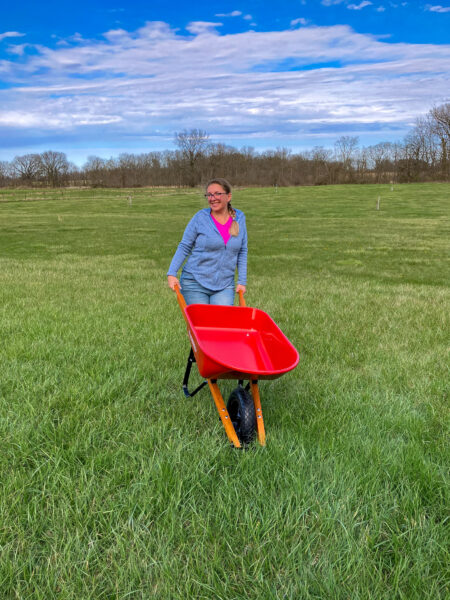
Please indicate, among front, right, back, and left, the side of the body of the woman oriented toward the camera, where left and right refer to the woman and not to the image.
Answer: front

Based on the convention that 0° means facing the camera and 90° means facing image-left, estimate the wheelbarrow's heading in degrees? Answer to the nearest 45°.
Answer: approximately 315°
